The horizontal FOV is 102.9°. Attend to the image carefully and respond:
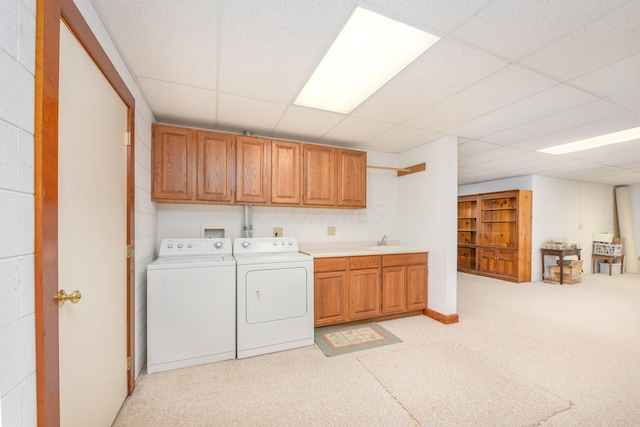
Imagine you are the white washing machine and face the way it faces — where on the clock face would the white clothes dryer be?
The white clothes dryer is roughly at 9 o'clock from the white washing machine.

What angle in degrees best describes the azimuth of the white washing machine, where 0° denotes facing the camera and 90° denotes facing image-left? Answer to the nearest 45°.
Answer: approximately 0°

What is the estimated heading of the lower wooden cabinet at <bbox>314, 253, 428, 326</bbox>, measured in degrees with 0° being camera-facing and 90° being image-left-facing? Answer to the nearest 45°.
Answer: approximately 315°

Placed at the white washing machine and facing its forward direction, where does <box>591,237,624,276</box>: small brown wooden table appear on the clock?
The small brown wooden table is roughly at 9 o'clock from the white washing machine.

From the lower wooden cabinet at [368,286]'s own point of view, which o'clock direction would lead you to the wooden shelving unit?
The wooden shelving unit is roughly at 9 o'clock from the lower wooden cabinet.

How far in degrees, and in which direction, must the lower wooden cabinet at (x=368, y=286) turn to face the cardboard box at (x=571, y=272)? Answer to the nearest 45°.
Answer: approximately 90° to its left
